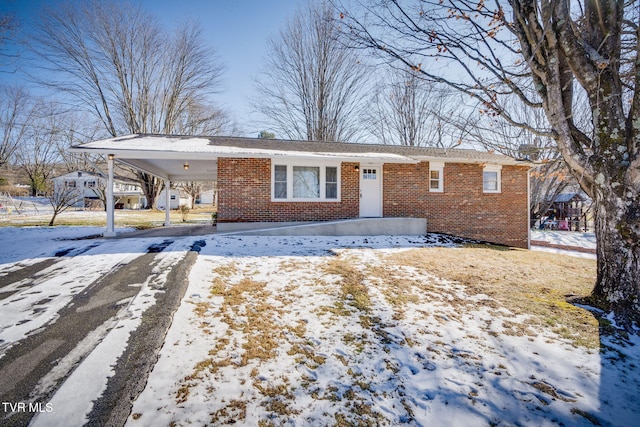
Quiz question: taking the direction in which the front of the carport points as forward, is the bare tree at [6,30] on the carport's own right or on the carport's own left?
on the carport's own right

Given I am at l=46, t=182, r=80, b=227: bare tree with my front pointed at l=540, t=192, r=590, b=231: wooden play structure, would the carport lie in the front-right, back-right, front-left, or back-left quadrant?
front-right

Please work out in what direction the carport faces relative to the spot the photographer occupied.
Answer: facing the viewer

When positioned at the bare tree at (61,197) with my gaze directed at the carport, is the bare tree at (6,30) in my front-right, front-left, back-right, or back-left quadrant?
front-right

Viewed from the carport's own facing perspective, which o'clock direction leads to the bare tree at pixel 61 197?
The bare tree is roughly at 5 o'clock from the carport.

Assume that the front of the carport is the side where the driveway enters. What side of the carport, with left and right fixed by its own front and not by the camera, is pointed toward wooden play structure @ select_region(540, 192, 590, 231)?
left
